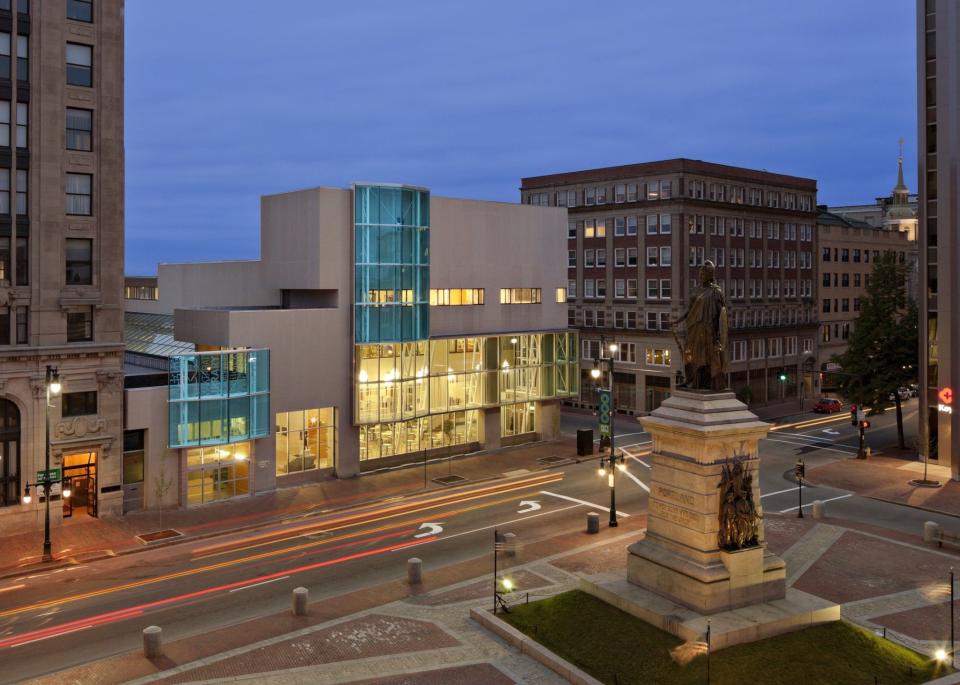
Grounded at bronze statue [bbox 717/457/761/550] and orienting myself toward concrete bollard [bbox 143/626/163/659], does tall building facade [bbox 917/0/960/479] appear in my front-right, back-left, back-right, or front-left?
back-right

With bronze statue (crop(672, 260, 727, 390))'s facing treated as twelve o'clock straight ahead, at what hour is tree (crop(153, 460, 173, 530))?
The tree is roughly at 2 o'clock from the bronze statue.

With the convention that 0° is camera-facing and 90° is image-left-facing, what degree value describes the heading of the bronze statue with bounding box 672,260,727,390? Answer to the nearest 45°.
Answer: approximately 45°

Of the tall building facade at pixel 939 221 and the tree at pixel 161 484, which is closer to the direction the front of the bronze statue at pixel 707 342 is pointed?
the tree

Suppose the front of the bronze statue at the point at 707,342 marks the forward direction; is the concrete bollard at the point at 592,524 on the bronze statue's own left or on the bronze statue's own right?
on the bronze statue's own right

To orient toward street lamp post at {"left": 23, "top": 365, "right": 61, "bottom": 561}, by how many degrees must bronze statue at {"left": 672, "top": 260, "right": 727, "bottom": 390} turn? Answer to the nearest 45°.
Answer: approximately 45° to its right

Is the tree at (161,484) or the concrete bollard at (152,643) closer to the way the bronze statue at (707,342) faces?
the concrete bollard

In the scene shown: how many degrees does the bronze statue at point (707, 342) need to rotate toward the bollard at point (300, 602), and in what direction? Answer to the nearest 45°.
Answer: approximately 45° to its right

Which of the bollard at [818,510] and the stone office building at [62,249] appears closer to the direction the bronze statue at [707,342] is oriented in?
the stone office building

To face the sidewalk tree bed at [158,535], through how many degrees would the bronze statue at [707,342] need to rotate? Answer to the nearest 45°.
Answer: approximately 45° to its right

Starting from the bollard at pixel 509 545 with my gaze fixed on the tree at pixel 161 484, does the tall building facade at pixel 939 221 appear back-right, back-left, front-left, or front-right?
back-right

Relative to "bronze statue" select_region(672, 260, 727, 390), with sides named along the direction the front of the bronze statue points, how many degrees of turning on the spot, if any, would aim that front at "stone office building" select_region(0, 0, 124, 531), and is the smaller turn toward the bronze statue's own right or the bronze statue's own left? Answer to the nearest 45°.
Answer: approximately 45° to the bronze statue's own right

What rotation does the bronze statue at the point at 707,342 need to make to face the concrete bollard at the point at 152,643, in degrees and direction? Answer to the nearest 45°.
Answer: approximately 45° to its right
